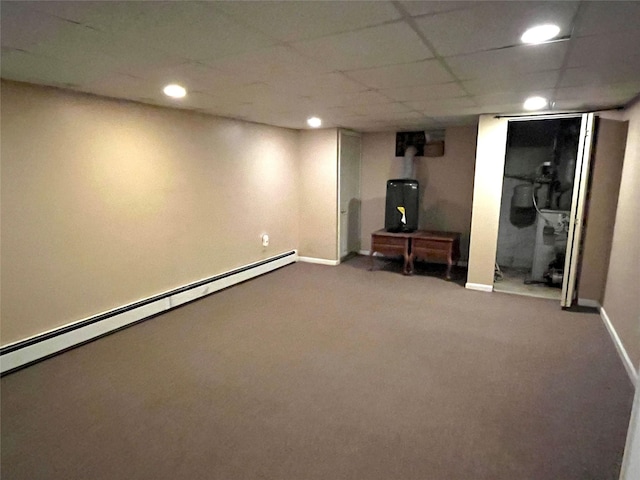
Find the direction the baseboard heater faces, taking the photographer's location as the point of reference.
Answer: facing the viewer and to the right of the viewer

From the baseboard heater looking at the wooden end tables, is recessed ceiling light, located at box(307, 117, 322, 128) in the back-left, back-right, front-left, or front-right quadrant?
front-left

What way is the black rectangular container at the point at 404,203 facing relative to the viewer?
toward the camera

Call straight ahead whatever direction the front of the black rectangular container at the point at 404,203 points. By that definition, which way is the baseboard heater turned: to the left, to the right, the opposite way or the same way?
to the left

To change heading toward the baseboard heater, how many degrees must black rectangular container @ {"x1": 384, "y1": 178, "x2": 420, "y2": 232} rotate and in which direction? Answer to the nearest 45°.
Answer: approximately 45° to its right

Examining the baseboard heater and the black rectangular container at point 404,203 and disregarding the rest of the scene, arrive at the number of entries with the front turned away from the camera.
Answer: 0

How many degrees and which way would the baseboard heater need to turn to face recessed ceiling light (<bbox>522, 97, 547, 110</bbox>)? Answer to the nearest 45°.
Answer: approximately 45° to its left

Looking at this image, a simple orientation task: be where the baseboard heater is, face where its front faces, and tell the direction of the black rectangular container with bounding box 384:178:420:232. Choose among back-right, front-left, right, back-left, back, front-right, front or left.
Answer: front-left

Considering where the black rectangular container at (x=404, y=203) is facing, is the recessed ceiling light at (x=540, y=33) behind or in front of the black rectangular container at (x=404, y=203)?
in front

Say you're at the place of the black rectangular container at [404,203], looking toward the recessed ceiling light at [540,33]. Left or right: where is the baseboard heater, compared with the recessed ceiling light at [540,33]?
right

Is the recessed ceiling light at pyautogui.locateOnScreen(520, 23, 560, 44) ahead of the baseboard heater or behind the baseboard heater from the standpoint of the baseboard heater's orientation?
ahead
